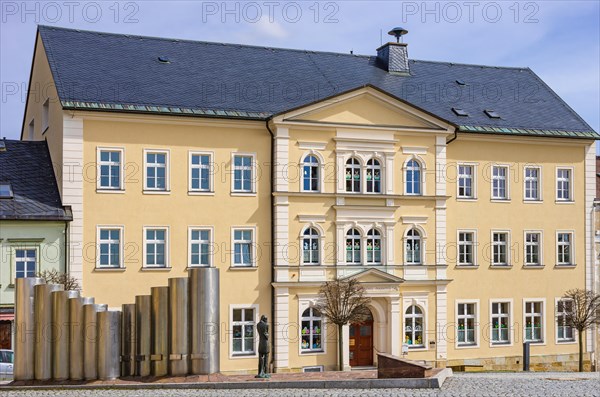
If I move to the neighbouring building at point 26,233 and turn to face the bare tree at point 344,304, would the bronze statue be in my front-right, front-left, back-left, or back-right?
front-right

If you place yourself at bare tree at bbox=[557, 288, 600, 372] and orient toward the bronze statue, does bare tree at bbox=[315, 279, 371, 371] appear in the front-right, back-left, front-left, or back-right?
front-right

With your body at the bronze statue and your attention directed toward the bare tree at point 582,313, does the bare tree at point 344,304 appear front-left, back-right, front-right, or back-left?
front-left

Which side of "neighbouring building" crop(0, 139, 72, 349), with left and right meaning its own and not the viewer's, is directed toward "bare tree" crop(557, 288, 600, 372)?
left

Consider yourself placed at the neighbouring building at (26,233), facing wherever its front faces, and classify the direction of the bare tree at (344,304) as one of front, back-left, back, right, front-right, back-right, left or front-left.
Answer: left

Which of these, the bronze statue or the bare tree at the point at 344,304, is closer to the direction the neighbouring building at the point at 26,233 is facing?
the bronze statue

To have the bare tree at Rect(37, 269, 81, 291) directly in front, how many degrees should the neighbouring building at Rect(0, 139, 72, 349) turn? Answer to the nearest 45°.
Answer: approximately 45° to its left

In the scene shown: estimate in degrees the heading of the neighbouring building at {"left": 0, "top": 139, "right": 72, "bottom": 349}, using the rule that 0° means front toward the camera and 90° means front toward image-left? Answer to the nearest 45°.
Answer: approximately 0°

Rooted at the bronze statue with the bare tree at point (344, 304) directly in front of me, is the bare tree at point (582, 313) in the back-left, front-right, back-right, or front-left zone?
front-right

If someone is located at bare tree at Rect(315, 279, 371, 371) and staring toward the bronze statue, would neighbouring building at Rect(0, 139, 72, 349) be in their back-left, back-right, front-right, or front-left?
front-right

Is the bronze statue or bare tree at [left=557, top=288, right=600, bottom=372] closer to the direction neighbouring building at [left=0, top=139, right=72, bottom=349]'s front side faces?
the bronze statue
